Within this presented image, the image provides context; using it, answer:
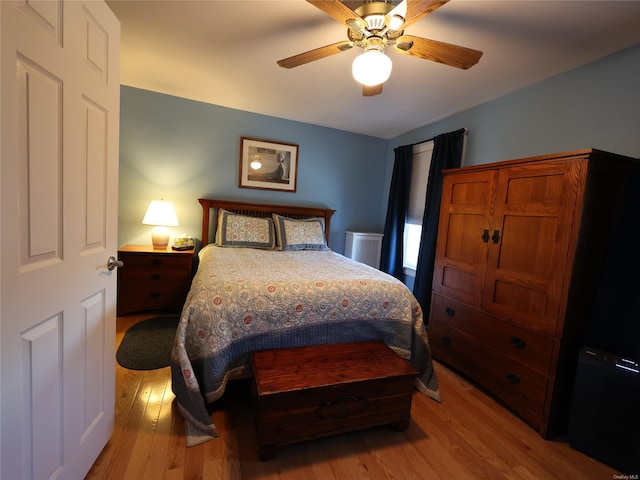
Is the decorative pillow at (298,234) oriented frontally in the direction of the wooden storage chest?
yes

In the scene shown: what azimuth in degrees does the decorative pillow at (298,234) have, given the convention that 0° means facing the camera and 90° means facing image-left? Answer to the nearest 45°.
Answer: approximately 0°

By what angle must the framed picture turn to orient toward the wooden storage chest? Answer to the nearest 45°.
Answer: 0° — it already faces it

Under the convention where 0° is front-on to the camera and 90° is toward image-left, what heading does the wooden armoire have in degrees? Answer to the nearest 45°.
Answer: approximately 45°

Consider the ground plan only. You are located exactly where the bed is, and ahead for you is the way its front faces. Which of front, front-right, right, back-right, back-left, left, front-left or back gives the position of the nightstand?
back-right

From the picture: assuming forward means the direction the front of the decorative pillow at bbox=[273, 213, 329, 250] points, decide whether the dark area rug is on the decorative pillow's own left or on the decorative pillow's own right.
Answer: on the decorative pillow's own right
